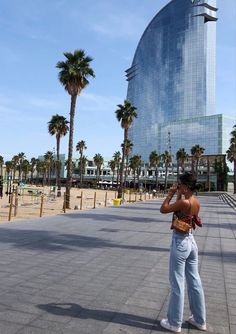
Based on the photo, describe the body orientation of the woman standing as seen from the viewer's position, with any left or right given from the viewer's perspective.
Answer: facing away from the viewer and to the left of the viewer
